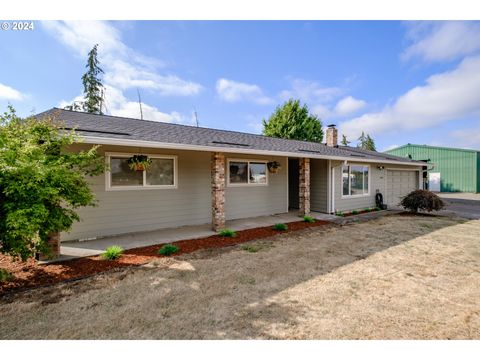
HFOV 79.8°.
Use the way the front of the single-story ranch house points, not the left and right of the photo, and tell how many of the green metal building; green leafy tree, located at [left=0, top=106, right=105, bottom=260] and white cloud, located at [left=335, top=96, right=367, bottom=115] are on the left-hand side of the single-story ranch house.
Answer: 2

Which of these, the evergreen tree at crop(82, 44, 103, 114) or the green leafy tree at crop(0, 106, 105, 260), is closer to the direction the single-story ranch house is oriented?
the green leafy tree

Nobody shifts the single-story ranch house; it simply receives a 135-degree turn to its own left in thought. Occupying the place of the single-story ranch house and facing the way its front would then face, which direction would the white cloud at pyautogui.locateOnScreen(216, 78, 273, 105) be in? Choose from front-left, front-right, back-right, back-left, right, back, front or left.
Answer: front

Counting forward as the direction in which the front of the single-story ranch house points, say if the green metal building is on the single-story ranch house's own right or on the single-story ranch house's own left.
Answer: on the single-story ranch house's own left

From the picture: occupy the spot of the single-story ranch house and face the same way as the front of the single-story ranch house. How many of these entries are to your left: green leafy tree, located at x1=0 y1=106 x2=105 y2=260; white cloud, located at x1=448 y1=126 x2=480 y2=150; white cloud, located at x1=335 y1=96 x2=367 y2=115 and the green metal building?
3

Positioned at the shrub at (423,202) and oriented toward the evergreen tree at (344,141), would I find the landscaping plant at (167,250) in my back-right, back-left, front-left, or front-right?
back-left

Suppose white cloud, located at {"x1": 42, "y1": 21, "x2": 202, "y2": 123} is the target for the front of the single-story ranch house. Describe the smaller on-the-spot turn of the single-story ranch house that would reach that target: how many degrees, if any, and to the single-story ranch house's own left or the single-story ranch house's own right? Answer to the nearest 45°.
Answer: approximately 180°

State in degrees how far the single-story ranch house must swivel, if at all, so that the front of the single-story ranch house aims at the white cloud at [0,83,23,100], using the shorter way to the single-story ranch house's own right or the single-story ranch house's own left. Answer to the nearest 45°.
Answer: approximately 135° to the single-story ranch house's own right

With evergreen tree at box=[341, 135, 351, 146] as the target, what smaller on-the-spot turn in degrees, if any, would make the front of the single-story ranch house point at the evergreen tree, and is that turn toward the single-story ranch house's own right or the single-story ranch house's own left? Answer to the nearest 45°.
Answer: approximately 90° to the single-story ranch house's own left

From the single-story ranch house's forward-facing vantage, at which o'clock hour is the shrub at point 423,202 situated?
The shrub is roughly at 10 o'clock from the single-story ranch house.
